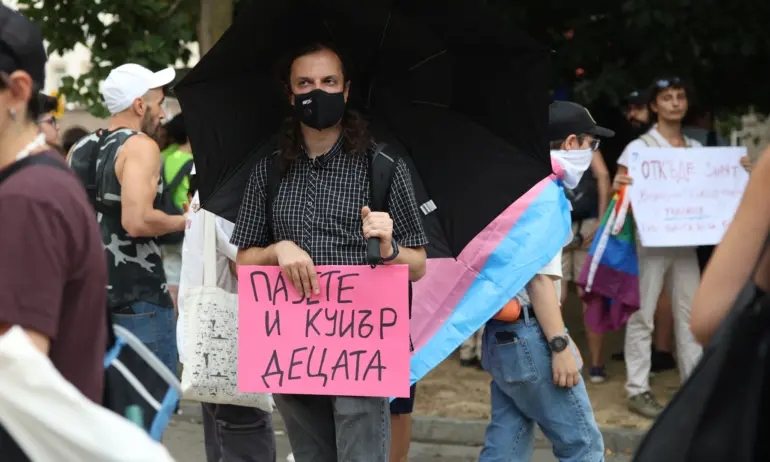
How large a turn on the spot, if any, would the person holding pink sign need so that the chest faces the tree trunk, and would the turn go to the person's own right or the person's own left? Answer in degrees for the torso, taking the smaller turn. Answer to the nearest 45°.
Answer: approximately 180°

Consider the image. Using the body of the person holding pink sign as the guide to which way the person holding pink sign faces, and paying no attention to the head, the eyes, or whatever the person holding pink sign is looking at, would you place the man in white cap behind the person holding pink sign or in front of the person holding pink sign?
behind

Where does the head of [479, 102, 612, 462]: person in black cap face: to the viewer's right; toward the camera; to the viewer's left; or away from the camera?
to the viewer's right
